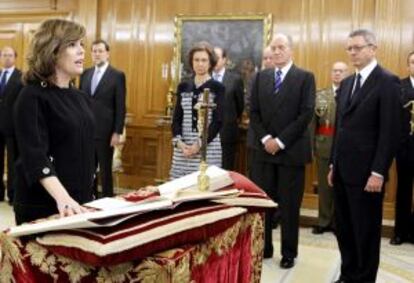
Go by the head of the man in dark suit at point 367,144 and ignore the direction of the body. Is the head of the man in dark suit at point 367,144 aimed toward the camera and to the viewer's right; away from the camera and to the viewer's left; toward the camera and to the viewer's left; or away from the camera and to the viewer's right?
toward the camera and to the viewer's left

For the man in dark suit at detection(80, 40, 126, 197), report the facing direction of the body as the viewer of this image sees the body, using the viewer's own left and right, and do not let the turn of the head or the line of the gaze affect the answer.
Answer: facing the viewer and to the left of the viewer

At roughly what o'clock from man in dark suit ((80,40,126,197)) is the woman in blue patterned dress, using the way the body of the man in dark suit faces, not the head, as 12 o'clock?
The woman in blue patterned dress is roughly at 10 o'clock from the man in dark suit.

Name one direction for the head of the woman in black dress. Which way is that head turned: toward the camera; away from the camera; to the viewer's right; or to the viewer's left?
to the viewer's right

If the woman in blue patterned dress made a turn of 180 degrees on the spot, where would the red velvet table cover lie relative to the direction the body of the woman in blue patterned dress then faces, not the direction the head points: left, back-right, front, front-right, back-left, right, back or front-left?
back

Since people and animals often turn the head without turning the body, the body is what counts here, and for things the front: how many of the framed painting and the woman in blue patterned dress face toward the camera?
2

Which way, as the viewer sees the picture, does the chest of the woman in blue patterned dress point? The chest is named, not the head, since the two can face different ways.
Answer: toward the camera

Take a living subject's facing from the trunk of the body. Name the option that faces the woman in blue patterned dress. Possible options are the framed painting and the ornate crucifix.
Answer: the framed painting

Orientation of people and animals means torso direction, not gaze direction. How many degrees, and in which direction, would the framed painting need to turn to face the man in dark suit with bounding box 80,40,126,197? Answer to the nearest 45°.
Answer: approximately 45° to its right

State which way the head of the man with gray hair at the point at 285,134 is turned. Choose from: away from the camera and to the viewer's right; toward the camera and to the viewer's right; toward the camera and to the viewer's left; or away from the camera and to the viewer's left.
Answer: toward the camera and to the viewer's left

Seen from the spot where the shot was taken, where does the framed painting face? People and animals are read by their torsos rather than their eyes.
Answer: facing the viewer

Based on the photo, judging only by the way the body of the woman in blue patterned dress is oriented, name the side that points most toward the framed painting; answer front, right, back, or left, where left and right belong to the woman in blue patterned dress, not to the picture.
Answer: back

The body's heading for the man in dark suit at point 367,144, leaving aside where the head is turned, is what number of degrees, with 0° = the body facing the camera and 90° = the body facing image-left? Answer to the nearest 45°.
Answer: approximately 45°
